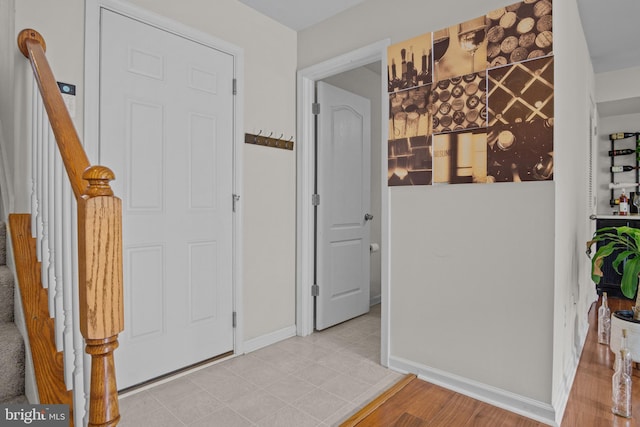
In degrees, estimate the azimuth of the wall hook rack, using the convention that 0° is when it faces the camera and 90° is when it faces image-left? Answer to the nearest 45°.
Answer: approximately 315°

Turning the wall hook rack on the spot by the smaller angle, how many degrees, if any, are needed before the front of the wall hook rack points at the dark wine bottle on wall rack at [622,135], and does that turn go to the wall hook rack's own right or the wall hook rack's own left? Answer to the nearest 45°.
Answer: approximately 45° to the wall hook rack's own left

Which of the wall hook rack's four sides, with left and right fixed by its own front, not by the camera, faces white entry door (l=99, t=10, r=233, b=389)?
right

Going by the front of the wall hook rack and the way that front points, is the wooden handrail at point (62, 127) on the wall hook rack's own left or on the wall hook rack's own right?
on the wall hook rack's own right

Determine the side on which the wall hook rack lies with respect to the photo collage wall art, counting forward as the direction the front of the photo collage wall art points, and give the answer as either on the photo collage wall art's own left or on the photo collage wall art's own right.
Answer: on the photo collage wall art's own right

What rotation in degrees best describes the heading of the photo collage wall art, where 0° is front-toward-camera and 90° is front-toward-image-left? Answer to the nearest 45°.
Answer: approximately 45°

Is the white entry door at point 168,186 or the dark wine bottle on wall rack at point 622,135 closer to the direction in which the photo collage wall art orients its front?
the white entry door

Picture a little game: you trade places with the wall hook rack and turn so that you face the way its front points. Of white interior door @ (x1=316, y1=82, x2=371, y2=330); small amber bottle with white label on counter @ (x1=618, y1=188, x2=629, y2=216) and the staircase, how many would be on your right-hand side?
1

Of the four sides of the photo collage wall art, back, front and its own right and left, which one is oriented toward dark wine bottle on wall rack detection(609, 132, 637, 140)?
back

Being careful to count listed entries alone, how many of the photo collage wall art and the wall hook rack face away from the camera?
0
